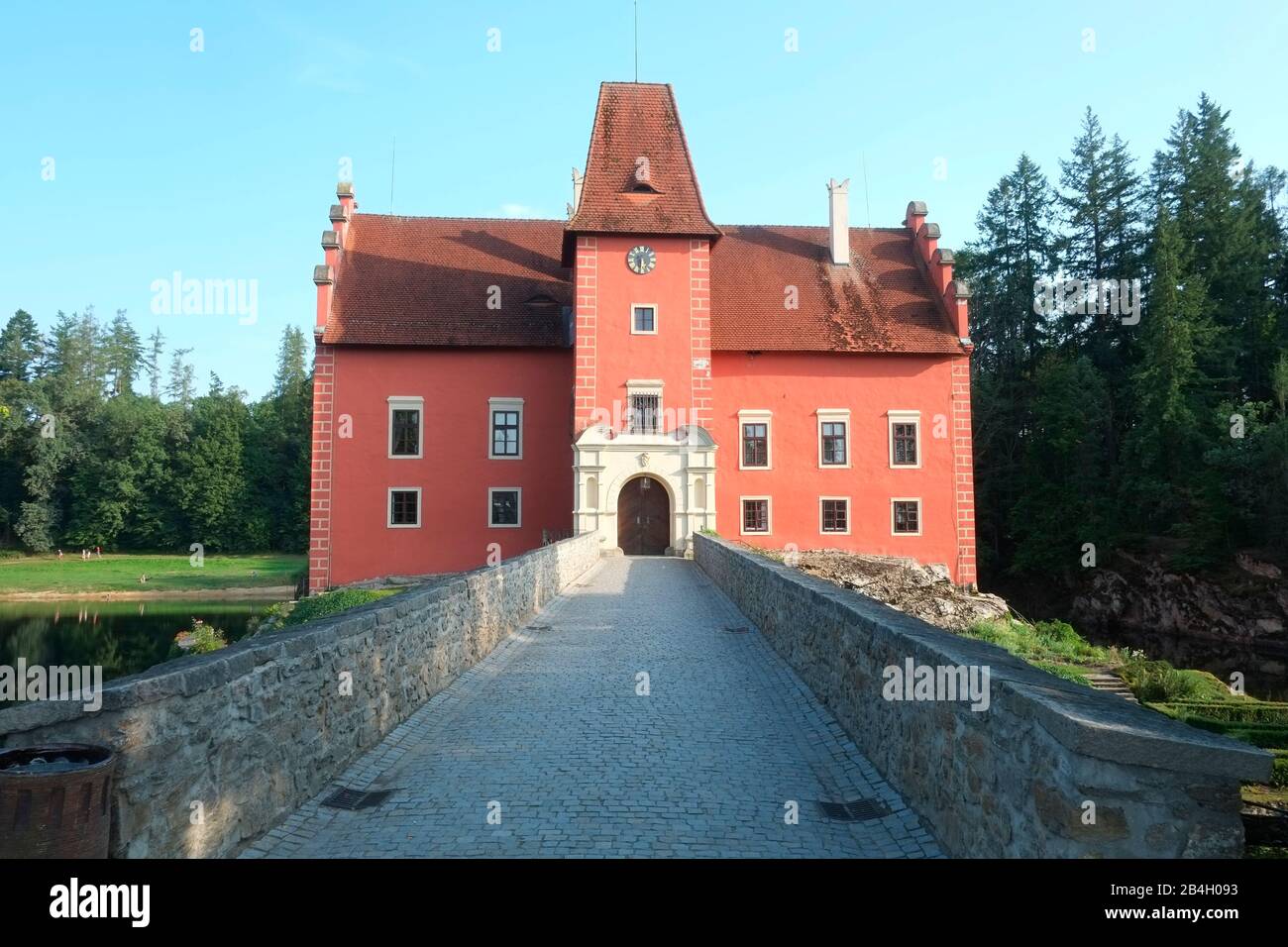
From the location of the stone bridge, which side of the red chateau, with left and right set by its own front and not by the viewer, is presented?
front

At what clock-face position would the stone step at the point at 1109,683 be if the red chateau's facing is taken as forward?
The stone step is roughly at 11 o'clock from the red chateau.

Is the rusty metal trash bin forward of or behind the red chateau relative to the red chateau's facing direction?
forward

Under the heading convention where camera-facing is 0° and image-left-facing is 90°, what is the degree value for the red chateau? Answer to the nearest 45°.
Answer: approximately 0°

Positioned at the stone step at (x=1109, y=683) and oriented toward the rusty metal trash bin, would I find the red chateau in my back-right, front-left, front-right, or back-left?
back-right

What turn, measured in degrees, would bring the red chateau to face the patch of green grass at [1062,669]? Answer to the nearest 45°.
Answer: approximately 45° to its left
